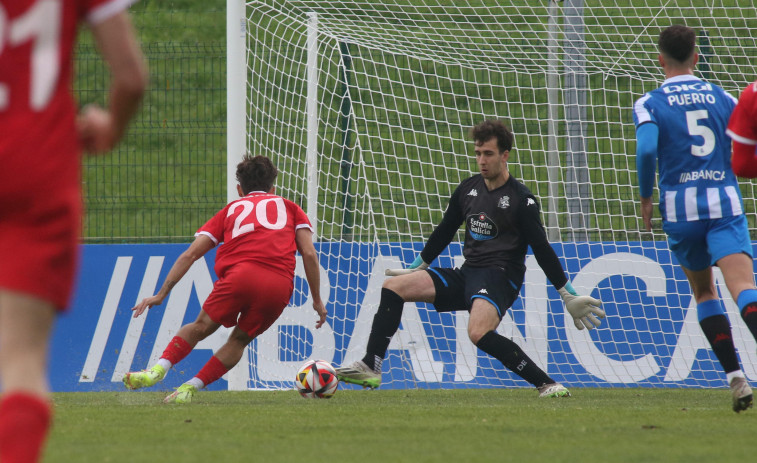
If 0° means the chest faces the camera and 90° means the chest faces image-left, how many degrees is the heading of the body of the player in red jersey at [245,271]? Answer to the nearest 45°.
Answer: approximately 180°

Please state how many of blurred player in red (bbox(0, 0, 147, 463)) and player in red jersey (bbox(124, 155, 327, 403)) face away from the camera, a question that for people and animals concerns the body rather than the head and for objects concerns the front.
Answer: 2

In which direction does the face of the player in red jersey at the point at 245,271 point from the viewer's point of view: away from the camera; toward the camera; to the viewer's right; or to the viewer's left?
away from the camera

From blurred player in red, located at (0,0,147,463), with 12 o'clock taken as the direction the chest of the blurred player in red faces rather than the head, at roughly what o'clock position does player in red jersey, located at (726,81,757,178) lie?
The player in red jersey is roughly at 2 o'clock from the blurred player in red.

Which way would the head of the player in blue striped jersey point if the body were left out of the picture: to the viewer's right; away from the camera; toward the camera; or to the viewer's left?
away from the camera

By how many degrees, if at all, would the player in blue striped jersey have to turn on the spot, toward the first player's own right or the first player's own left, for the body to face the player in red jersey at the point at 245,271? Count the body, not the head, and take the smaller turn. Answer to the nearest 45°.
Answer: approximately 90° to the first player's own left

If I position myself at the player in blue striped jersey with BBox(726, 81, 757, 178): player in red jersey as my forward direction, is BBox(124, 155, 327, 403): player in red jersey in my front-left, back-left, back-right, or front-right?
back-right

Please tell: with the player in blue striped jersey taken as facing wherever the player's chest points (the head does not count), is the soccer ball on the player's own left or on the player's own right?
on the player's own left

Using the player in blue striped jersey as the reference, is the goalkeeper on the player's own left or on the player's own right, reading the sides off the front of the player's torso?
on the player's own left

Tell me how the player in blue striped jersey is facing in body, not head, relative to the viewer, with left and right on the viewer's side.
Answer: facing away from the viewer

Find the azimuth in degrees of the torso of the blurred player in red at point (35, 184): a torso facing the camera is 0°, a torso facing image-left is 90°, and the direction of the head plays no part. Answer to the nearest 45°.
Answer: approximately 180°

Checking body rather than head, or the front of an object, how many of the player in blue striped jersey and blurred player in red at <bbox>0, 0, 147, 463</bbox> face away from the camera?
2

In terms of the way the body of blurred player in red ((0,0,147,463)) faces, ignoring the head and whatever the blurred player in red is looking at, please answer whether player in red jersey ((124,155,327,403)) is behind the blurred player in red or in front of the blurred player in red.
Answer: in front

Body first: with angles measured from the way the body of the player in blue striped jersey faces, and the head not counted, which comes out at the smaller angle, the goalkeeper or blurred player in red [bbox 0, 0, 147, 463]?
the goalkeeper
